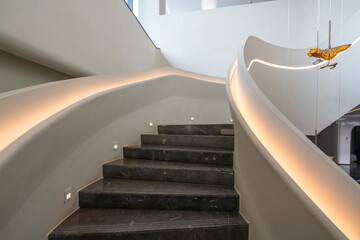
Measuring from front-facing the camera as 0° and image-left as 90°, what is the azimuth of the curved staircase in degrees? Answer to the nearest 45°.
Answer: approximately 0°
